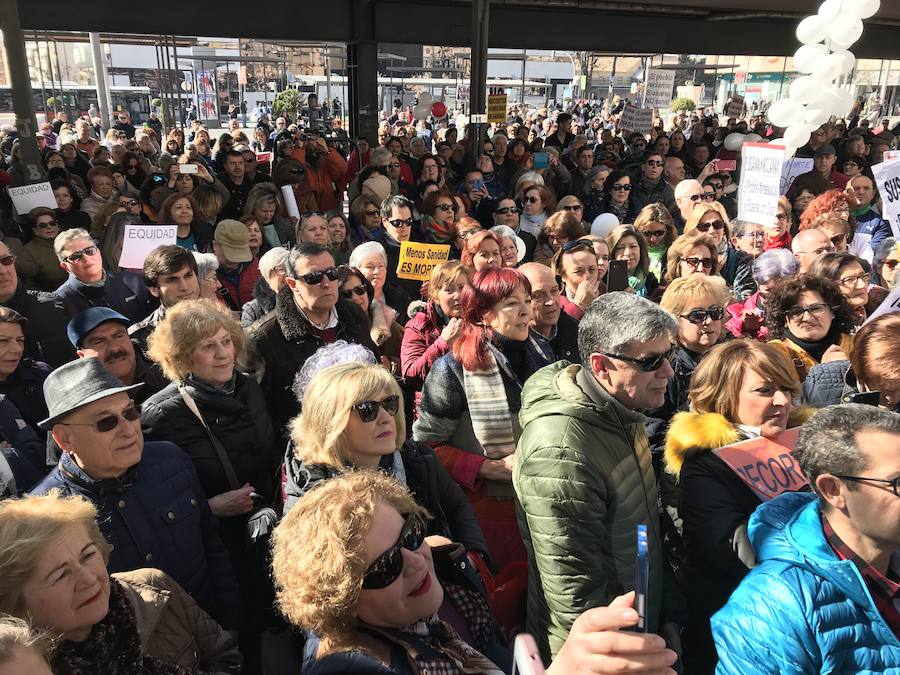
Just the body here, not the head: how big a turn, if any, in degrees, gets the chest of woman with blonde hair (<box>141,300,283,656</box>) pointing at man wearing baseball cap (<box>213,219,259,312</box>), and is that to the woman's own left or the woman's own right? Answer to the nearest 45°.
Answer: approximately 135° to the woman's own left

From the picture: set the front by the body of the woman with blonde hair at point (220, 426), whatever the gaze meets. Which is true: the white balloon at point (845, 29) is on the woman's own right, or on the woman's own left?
on the woman's own left

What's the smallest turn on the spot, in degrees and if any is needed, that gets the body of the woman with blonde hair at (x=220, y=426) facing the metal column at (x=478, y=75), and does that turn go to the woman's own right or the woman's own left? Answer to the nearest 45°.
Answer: approximately 90° to the woman's own left

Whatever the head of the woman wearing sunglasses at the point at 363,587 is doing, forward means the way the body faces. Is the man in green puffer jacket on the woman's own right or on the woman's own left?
on the woman's own left

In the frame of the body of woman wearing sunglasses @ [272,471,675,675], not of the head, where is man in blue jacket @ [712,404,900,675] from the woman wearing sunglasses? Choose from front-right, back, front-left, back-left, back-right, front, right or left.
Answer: front-left

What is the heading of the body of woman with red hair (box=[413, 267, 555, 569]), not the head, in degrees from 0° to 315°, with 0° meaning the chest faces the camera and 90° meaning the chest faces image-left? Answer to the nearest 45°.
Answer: approximately 315°

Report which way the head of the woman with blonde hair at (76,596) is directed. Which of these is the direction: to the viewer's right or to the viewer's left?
to the viewer's right

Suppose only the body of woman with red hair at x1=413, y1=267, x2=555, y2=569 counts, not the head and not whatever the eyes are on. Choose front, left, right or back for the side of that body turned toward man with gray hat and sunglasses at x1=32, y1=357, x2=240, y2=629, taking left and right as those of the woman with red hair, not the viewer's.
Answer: right

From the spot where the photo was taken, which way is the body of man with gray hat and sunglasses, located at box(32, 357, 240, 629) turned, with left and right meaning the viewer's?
facing the viewer and to the right of the viewer

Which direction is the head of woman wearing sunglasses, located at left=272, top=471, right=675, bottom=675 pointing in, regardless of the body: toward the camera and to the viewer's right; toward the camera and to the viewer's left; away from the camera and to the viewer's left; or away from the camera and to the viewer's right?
toward the camera and to the viewer's right

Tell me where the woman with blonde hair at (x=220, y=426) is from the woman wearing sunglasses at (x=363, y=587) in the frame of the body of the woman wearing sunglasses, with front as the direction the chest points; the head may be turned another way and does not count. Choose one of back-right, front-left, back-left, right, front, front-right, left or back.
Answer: back

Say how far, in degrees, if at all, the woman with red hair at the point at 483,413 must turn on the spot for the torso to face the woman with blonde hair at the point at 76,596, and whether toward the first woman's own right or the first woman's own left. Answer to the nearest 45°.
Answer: approximately 90° to the first woman's own right
